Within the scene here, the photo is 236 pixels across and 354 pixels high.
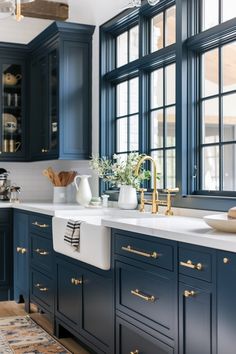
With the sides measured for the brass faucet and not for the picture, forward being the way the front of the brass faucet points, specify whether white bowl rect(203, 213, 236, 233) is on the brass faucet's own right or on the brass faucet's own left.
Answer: on the brass faucet's own left

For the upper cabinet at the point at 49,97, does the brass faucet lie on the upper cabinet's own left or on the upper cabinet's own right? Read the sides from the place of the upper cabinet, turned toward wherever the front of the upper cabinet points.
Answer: on the upper cabinet's own left

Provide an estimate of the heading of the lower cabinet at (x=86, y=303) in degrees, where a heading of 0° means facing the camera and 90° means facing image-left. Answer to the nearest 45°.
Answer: approximately 45°

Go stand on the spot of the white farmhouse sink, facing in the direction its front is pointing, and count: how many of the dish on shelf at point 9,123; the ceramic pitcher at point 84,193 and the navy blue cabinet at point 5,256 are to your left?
0

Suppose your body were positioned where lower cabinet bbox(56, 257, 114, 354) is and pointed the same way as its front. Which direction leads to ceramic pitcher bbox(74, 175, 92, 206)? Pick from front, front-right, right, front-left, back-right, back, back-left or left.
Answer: back-right

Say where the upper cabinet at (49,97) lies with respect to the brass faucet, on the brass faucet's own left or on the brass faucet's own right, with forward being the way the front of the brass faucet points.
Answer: on the brass faucet's own right

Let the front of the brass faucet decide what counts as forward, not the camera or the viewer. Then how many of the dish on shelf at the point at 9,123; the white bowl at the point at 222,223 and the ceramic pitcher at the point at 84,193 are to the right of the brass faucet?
2

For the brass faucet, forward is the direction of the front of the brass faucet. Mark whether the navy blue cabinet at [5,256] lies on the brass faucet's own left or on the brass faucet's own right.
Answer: on the brass faucet's own right

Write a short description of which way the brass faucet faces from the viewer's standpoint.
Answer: facing the viewer and to the left of the viewer

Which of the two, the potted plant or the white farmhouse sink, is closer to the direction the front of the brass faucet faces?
the white farmhouse sink

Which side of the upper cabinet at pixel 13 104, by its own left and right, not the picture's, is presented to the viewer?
front
